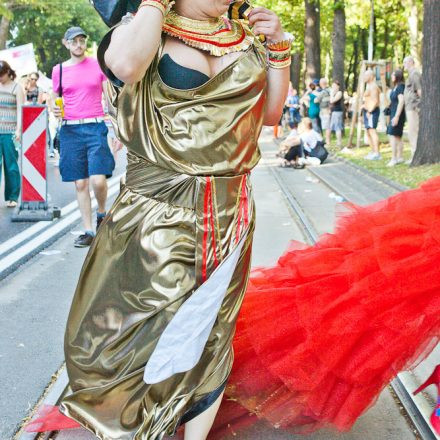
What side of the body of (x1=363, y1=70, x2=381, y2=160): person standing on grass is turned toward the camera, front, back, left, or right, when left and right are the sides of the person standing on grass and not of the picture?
left

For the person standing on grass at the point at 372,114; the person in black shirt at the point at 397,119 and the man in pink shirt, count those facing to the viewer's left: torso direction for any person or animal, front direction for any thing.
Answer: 2

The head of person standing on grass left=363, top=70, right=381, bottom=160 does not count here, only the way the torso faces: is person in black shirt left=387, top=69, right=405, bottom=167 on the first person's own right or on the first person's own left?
on the first person's own left

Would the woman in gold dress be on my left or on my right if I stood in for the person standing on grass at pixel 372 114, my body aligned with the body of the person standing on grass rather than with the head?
on my left

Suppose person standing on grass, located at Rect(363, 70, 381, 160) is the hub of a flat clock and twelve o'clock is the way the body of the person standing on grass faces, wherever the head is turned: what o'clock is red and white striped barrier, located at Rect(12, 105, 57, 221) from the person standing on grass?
The red and white striped barrier is roughly at 10 o'clock from the person standing on grass.

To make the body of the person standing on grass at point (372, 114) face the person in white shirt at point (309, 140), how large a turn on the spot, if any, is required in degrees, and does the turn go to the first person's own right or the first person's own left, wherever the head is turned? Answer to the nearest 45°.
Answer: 0° — they already face them
